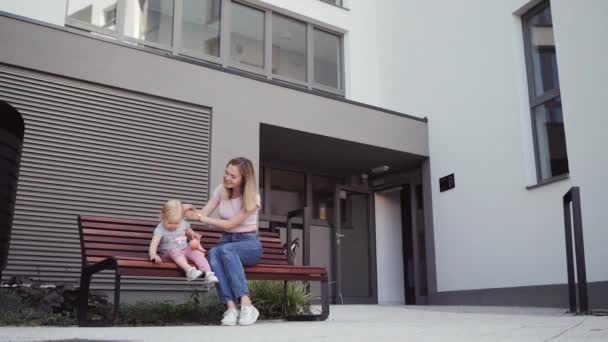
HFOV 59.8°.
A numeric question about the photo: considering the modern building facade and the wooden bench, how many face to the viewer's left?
0

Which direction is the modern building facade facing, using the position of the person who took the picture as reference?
facing the viewer and to the right of the viewer

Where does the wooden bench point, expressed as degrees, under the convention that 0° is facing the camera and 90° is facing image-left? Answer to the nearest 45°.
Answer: approximately 315°

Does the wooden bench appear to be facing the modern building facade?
no

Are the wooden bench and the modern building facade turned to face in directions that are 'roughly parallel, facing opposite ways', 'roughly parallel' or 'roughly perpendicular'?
roughly parallel
